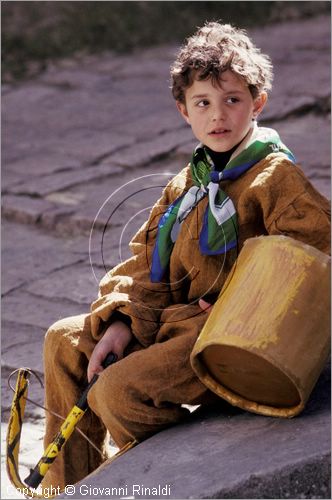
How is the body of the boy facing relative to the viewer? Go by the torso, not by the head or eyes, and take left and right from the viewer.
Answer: facing the viewer and to the left of the viewer

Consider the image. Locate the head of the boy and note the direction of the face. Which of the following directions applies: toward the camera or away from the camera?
toward the camera
